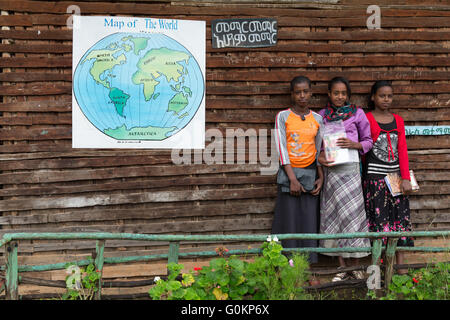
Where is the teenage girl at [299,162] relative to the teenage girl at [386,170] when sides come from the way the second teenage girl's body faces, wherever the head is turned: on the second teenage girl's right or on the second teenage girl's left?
on the second teenage girl's right

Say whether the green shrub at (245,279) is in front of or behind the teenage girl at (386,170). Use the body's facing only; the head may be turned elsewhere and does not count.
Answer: in front

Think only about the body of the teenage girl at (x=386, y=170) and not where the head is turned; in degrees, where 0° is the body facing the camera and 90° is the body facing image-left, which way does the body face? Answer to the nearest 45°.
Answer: approximately 0°

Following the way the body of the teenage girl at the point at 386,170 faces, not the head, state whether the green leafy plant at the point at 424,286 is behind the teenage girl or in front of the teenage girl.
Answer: in front
